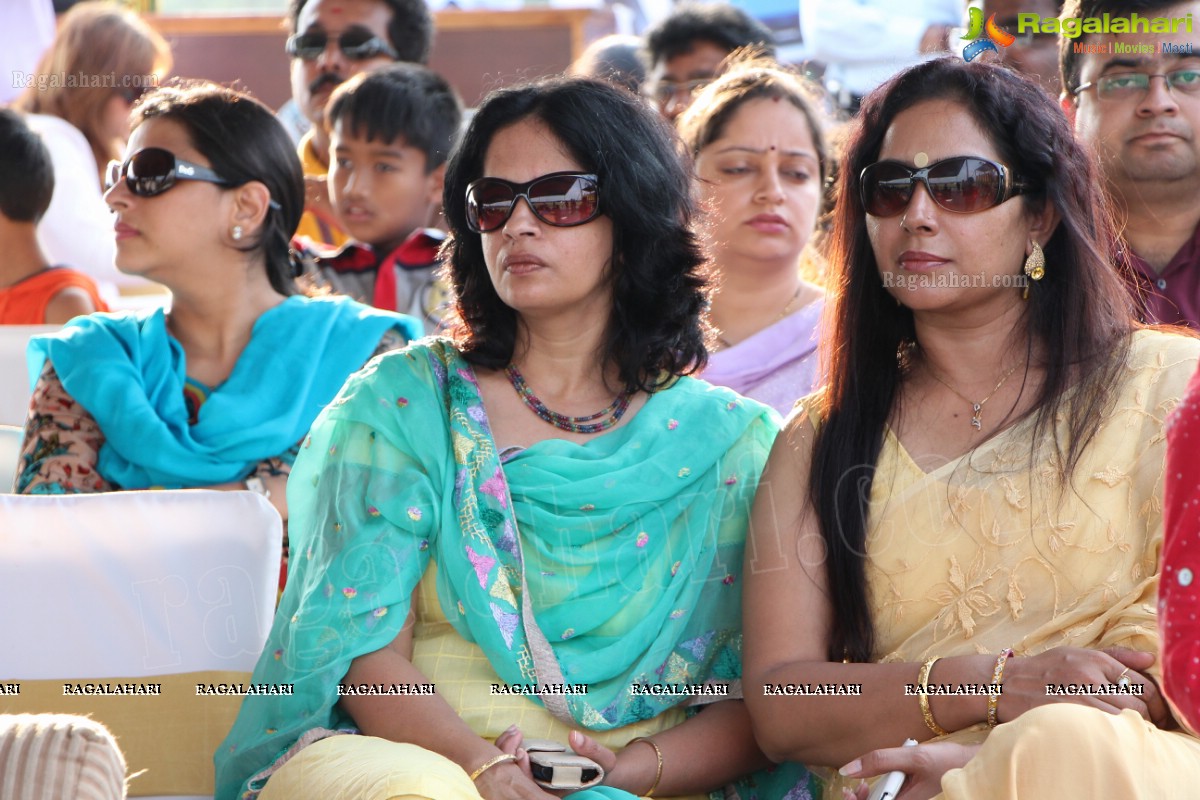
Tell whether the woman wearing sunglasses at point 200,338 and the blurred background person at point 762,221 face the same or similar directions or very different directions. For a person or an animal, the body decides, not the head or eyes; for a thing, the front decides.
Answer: same or similar directions

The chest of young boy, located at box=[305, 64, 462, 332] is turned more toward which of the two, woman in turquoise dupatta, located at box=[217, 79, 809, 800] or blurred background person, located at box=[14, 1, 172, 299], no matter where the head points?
the woman in turquoise dupatta

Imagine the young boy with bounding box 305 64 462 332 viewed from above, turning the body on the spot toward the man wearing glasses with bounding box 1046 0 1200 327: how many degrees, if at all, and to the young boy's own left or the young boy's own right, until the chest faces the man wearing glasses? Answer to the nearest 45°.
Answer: approximately 90° to the young boy's own left

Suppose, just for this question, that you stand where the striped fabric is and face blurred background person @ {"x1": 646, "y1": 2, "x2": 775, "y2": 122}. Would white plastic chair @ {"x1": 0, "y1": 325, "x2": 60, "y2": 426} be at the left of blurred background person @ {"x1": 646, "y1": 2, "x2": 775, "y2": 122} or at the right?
left

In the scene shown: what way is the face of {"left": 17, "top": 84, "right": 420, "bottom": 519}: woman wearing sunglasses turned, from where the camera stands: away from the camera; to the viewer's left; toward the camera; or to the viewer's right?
to the viewer's left

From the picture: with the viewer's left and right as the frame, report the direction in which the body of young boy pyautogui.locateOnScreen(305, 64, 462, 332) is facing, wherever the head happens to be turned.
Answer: facing the viewer and to the left of the viewer

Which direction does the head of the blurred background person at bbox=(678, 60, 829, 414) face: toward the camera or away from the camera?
toward the camera

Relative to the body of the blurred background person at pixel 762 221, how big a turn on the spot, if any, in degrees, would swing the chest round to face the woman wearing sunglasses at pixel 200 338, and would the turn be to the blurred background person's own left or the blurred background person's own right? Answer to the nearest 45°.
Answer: approximately 45° to the blurred background person's own right

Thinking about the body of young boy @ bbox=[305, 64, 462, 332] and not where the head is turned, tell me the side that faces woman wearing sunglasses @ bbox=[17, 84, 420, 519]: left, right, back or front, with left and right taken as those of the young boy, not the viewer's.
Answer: front

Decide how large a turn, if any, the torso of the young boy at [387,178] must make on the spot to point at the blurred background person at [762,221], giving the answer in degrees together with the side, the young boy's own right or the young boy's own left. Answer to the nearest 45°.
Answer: approximately 90° to the young boy's own left

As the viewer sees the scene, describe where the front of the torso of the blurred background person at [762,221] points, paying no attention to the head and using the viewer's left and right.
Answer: facing the viewer

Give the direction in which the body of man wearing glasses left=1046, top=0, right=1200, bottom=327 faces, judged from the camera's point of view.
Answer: toward the camera

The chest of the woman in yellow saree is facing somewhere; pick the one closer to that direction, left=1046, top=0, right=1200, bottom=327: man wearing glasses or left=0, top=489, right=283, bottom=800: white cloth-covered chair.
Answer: the white cloth-covered chair

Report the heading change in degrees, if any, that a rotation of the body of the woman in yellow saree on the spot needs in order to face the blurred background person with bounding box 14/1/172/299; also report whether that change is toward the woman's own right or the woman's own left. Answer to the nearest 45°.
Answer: approximately 90° to the woman's own right
